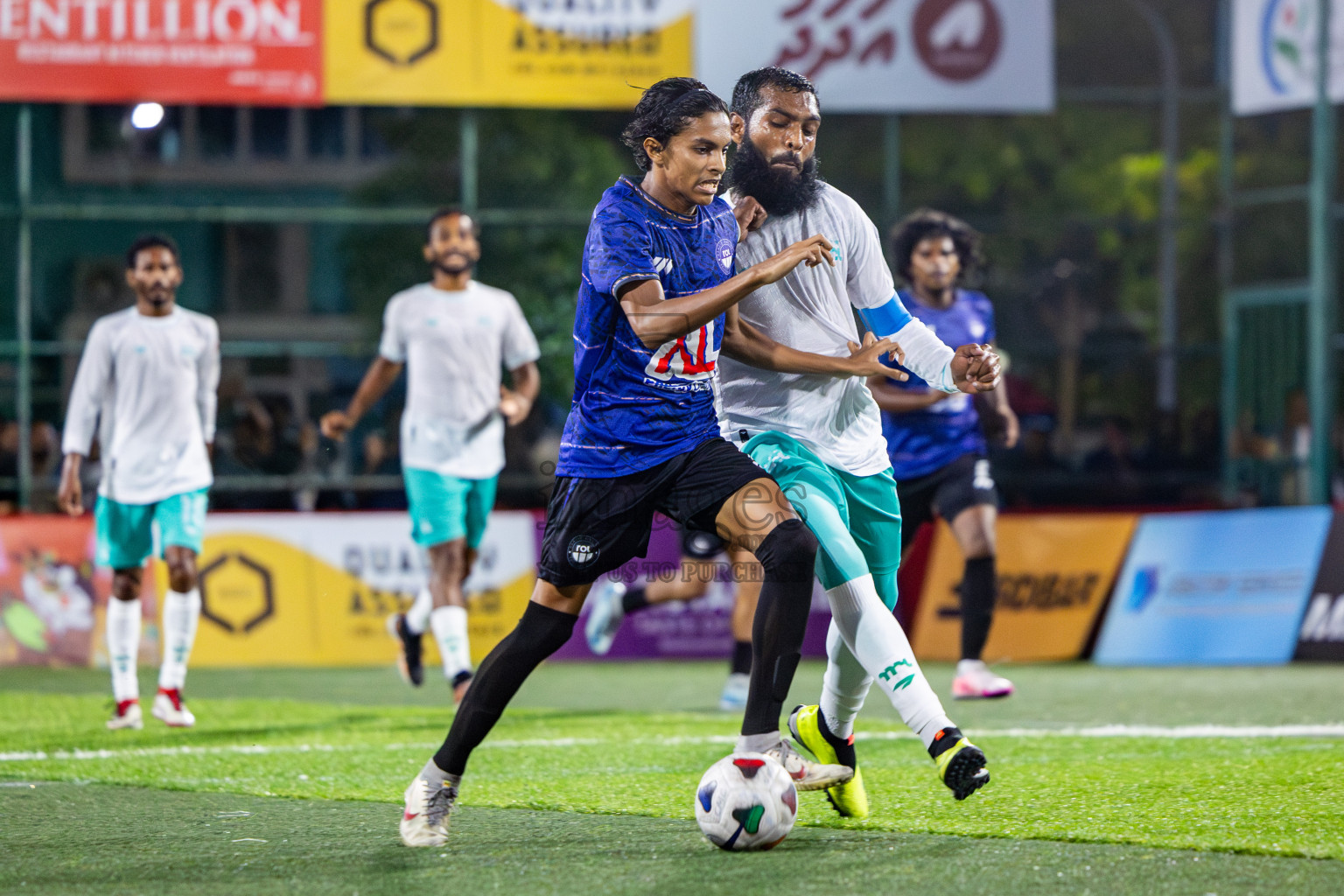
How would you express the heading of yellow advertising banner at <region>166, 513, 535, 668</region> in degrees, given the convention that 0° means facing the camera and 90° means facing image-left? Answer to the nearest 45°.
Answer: approximately 0°

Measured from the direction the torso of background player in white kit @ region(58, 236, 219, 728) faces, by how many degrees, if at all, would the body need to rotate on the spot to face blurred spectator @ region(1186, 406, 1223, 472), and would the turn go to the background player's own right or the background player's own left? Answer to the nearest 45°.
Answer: approximately 135° to the background player's own left

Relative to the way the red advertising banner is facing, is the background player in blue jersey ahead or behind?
ahead

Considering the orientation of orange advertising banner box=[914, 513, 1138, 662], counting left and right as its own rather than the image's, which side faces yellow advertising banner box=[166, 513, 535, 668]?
right

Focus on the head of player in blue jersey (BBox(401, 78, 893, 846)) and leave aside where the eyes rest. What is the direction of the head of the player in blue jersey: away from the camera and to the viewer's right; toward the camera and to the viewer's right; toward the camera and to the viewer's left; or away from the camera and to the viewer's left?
toward the camera and to the viewer's right

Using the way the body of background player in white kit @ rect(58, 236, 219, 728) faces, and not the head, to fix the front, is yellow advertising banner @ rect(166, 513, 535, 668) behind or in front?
behind

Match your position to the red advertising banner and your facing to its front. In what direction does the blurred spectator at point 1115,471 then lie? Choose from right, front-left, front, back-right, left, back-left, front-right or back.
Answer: left
